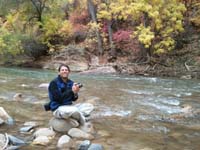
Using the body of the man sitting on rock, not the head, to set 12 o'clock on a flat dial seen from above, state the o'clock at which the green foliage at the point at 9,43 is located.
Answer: The green foliage is roughly at 7 o'clock from the man sitting on rock.

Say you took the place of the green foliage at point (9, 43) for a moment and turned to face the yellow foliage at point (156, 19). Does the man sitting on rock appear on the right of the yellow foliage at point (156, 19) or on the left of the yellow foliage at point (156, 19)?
right

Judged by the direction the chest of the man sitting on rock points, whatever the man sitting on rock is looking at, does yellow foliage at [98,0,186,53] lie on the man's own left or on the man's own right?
on the man's own left

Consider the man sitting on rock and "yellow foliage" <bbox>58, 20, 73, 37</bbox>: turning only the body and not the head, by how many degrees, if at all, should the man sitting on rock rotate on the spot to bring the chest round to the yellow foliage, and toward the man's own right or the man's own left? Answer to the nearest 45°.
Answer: approximately 135° to the man's own left

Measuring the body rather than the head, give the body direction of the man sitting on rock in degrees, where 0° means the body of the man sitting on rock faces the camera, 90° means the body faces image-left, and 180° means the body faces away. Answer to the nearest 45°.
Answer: approximately 315°
